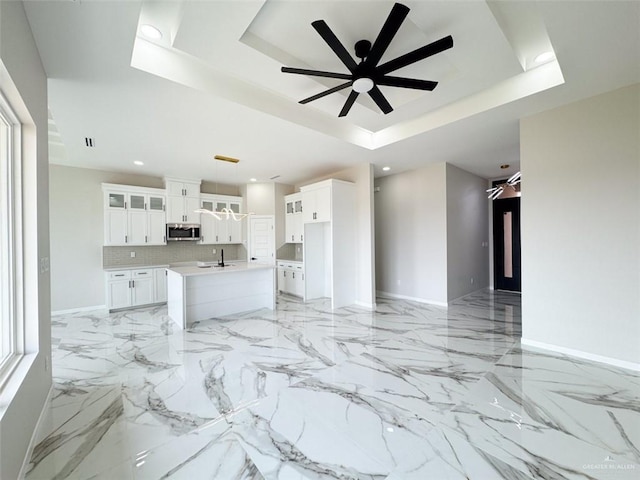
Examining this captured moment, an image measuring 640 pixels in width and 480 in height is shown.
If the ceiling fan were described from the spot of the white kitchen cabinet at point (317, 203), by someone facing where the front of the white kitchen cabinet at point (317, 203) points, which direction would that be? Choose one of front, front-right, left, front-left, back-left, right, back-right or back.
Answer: front-left

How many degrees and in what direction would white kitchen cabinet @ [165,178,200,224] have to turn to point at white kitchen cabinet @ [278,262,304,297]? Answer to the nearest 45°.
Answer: approximately 90° to its left

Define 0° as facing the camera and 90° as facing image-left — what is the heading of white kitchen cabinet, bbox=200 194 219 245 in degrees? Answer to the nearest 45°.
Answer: approximately 0°

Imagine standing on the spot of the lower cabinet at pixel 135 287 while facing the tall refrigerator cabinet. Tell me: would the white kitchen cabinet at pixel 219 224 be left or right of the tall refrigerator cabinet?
left

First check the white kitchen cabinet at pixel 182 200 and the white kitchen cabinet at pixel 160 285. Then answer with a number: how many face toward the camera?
2
